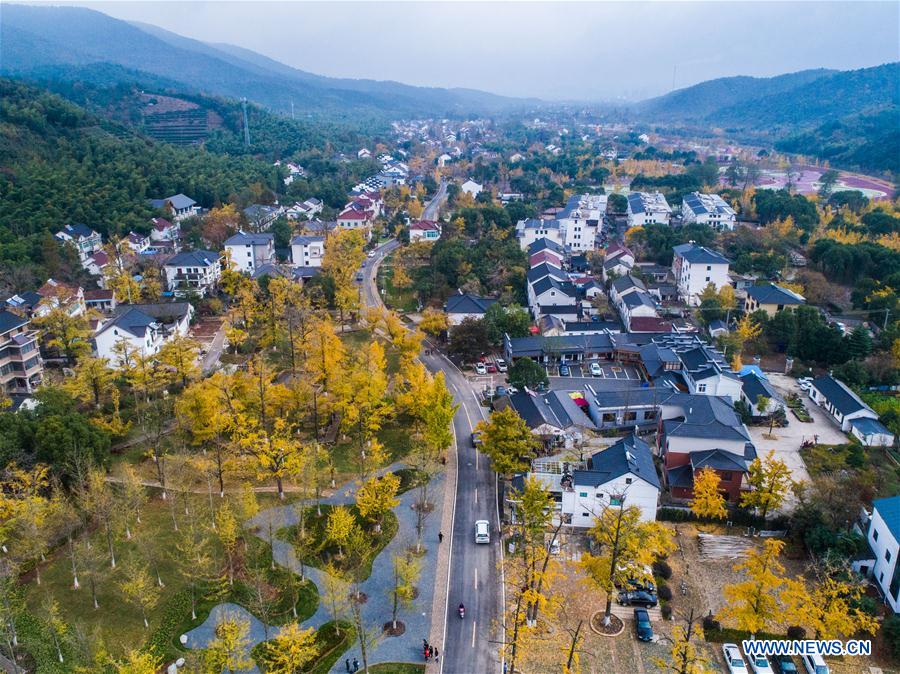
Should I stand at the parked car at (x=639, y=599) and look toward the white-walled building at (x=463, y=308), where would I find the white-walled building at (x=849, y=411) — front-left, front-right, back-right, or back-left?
front-right

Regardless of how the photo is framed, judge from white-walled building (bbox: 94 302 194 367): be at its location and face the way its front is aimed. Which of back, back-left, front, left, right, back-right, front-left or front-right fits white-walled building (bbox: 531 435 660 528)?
front

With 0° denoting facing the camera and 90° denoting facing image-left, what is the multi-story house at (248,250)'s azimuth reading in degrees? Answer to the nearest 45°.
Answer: approximately 315°

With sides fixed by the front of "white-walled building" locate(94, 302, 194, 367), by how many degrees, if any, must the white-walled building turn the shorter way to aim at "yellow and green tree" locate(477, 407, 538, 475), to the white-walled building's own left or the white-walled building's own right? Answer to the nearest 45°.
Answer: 0° — it already faces it

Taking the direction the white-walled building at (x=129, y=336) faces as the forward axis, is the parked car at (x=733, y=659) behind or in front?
in front

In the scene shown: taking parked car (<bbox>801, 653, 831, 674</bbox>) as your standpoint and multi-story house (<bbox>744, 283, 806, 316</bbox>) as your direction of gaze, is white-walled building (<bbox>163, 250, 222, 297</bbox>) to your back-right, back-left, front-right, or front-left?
front-left

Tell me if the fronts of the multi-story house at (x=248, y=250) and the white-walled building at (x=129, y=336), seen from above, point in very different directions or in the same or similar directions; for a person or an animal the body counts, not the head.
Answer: same or similar directions

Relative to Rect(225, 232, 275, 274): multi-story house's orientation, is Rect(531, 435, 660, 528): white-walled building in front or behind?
in front

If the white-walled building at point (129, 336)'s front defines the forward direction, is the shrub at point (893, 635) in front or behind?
in front

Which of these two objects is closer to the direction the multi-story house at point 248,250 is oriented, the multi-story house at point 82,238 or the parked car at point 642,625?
the parked car

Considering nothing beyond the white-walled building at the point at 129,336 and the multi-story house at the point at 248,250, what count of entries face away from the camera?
0

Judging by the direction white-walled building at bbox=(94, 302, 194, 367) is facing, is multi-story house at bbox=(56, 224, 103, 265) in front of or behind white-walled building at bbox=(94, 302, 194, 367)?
behind

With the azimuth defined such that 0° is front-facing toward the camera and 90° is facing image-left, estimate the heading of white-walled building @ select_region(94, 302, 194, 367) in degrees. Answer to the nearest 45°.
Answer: approximately 315°

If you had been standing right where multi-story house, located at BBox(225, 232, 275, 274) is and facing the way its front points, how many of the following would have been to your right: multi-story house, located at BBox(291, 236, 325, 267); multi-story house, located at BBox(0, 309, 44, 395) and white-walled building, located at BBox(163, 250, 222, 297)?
2

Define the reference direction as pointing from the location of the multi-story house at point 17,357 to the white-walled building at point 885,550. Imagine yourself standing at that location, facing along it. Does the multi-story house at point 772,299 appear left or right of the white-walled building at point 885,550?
left

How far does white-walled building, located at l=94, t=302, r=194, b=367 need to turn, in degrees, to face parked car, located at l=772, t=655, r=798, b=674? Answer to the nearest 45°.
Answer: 0° — it already faces it

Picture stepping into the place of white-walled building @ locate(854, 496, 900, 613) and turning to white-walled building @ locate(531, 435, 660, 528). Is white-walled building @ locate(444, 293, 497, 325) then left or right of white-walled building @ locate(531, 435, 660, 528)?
right

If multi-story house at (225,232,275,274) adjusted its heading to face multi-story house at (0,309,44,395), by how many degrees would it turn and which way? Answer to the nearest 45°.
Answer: approximately 90° to its right

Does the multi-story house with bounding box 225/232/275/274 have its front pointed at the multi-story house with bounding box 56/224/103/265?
no
